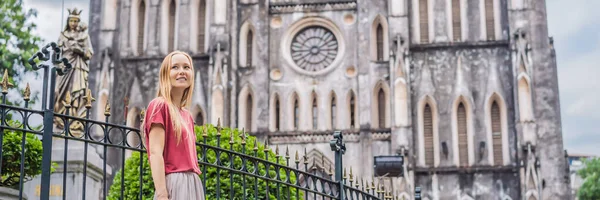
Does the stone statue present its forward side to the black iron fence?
yes

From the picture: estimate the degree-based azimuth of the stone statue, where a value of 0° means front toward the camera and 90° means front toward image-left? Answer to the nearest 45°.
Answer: approximately 0°

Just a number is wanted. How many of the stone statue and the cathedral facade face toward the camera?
2

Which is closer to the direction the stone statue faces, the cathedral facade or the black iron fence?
the black iron fence

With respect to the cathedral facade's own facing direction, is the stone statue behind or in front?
in front

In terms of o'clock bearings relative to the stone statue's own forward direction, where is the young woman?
The young woman is roughly at 12 o'clock from the stone statue.

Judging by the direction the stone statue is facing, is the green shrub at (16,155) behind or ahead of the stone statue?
ahead

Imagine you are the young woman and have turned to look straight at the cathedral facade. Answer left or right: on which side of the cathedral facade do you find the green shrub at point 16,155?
left

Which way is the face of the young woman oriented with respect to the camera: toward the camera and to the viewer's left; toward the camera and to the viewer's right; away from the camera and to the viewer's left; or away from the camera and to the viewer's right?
toward the camera and to the viewer's right

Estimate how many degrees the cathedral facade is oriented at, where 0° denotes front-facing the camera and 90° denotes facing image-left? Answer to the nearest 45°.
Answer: approximately 0°
